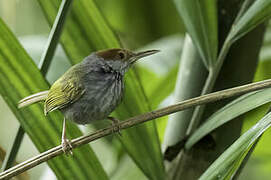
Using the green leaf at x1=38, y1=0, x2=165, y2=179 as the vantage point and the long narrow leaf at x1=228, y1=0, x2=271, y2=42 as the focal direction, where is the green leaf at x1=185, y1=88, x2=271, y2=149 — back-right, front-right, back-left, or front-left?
front-right

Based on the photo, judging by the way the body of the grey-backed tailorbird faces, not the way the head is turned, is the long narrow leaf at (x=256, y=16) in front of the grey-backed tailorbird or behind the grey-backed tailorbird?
in front

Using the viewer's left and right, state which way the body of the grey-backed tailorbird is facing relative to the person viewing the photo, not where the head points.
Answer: facing to the right of the viewer

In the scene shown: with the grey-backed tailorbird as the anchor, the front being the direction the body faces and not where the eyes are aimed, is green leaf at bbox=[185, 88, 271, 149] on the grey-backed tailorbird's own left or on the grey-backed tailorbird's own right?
on the grey-backed tailorbird's own left

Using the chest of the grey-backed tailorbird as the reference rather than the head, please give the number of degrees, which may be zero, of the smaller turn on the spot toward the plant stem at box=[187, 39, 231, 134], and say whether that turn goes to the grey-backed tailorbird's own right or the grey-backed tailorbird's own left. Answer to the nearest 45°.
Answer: approximately 45° to the grey-backed tailorbird's own left
